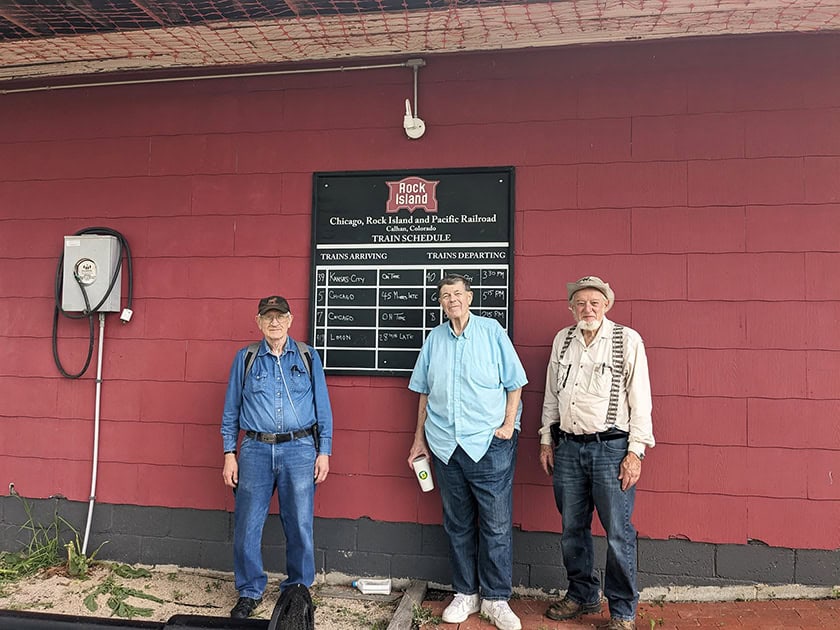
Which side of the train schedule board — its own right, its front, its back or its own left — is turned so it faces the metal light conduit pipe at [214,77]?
right

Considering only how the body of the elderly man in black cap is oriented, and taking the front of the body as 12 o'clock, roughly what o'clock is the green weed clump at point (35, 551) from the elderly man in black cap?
The green weed clump is roughly at 4 o'clock from the elderly man in black cap.

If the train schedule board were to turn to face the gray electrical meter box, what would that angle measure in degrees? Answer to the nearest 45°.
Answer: approximately 90° to its right

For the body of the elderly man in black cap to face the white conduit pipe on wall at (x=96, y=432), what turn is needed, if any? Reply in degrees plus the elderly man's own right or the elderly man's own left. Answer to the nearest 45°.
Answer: approximately 135° to the elderly man's own right

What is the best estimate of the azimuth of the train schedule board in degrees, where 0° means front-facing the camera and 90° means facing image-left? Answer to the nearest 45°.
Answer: approximately 0°

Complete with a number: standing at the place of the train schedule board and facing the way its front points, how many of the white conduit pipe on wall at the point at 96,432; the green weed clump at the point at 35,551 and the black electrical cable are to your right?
3

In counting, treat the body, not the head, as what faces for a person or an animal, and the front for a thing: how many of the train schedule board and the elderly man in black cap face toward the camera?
2
